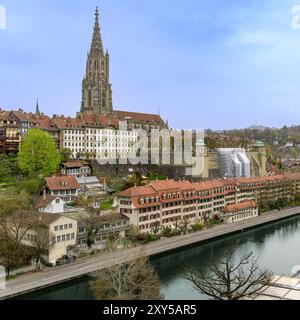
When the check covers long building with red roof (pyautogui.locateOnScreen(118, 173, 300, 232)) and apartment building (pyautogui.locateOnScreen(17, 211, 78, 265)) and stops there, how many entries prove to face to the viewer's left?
0

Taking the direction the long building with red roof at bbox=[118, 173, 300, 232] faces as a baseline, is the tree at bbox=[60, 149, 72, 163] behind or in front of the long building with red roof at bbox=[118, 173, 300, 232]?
behind

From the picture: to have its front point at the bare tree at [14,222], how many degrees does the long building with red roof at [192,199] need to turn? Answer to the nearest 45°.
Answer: approximately 90° to its right

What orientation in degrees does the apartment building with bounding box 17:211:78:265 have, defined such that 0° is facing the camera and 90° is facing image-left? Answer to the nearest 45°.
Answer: approximately 315°

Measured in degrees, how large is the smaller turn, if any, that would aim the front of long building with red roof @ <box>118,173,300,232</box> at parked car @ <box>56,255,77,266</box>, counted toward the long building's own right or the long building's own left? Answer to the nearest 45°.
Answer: approximately 90° to the long building's own right

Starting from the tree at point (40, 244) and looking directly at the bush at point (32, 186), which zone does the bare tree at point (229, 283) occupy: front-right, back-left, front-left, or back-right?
back-right

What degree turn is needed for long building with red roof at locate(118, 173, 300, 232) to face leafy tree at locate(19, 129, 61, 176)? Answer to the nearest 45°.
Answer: approximately 135° to its right

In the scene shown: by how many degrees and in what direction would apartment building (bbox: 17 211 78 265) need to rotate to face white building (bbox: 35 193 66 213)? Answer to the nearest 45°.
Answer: approximately 135° to its left

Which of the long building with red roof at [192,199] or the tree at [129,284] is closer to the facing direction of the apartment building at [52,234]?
the tree

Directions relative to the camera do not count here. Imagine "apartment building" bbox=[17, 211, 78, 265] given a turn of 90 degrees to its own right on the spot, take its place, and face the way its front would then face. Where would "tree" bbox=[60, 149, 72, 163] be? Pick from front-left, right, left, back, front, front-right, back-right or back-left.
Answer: back-right

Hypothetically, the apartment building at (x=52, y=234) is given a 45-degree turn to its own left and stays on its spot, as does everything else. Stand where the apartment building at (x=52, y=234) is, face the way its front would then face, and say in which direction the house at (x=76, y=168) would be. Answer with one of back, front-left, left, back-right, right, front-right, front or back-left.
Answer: left

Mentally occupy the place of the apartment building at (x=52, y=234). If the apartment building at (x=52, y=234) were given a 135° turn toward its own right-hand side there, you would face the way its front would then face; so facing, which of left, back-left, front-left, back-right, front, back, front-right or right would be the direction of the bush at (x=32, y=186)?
right
